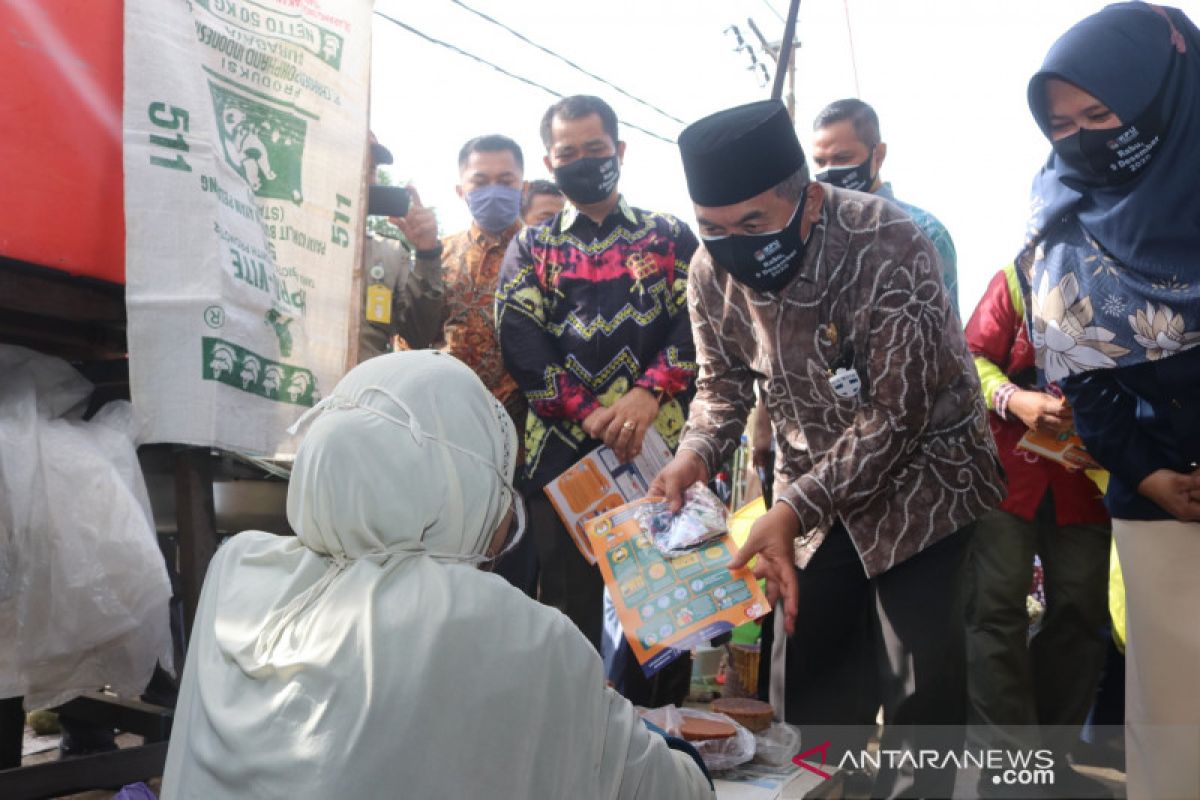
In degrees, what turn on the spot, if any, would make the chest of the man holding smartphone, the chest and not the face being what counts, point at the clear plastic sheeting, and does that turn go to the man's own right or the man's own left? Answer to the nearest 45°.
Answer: approximately 45° to the man's own right

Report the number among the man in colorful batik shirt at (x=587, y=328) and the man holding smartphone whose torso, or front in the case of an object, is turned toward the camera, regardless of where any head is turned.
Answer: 2

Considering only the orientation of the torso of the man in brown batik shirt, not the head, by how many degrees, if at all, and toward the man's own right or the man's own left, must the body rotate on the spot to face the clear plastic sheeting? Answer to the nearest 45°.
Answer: approximately 45° to the man's own right

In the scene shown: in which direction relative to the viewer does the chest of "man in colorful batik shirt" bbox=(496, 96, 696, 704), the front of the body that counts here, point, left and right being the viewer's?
facing the viewer

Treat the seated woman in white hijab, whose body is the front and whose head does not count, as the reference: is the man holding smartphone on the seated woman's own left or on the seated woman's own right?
on the seated woman's own left

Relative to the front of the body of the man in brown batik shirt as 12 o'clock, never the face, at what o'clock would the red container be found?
The red container is roughly at 1 o'clock from the man in brown batik shirt.

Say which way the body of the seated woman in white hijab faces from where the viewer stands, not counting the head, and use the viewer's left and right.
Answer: facing away from the viewer and to the right of the viewer

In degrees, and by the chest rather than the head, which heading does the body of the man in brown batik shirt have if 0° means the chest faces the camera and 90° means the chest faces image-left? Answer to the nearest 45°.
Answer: approximately 45°

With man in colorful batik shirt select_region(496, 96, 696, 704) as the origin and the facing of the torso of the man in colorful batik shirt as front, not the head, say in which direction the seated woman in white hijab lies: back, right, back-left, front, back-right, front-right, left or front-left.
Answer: front

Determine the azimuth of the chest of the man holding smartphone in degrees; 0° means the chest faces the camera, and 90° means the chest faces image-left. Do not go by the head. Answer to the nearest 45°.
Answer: approximately 0°

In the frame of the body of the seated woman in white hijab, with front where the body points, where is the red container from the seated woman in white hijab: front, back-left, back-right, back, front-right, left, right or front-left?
left

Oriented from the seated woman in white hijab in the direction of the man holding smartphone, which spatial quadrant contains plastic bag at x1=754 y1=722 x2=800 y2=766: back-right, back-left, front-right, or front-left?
front-right

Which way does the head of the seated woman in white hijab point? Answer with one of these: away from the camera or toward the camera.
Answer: away from the camera

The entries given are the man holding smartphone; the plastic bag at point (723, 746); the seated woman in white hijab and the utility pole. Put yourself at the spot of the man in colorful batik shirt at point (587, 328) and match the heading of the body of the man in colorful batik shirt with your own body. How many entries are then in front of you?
2
